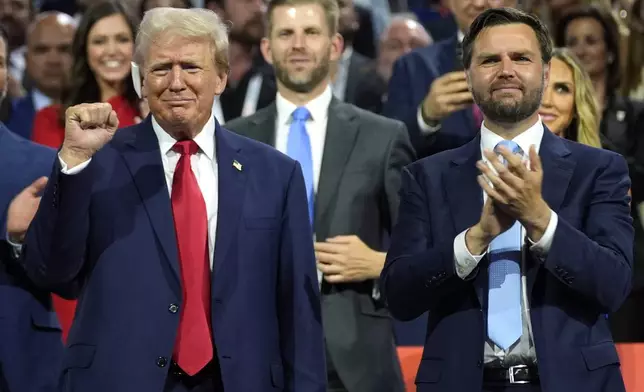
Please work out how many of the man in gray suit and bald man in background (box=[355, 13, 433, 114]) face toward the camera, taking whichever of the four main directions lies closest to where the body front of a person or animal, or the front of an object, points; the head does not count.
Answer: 2

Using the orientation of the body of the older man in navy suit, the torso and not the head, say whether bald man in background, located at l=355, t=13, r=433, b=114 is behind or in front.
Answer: behind

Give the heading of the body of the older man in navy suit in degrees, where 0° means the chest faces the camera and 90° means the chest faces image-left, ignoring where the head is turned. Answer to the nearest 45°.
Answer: approximately 0°

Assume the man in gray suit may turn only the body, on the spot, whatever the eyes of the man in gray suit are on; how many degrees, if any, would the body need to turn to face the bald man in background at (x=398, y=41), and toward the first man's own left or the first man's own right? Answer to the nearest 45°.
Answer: approximately 180°

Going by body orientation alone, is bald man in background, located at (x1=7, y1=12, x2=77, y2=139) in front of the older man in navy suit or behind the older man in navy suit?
behind

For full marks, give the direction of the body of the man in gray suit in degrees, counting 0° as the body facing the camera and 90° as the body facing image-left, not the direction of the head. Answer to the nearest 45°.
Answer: approximately 0°

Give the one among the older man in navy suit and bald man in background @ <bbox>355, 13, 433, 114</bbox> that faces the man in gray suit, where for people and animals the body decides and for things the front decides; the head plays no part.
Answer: the bald man in background

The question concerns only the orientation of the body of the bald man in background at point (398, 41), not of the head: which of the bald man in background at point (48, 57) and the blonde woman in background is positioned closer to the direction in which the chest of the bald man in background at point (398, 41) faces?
the blonde woman in background

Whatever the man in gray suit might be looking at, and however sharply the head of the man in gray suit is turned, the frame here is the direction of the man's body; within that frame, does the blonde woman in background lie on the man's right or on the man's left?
on the man's left
